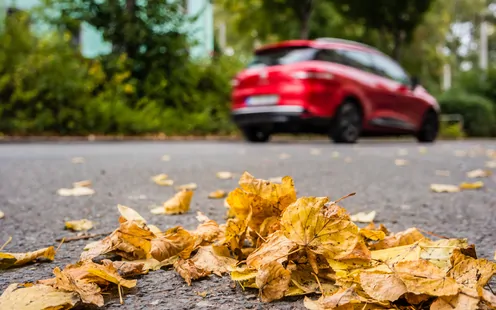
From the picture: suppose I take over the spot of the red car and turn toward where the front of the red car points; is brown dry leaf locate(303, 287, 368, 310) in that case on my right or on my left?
on my right

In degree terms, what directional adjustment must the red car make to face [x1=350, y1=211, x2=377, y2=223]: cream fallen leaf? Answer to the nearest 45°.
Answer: approximately 135° to its right

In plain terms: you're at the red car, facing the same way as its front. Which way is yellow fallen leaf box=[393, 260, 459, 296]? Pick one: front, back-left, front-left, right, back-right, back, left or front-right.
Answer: back-right

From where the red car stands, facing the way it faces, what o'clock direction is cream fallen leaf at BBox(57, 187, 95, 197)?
The cream fallen leaf is roughly at 5 o'clock from the red car.

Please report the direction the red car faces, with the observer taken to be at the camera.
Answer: facing away from the viewer and to the right of the viewer

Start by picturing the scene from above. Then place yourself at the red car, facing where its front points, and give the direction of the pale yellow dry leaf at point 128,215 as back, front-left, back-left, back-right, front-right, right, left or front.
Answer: back-right

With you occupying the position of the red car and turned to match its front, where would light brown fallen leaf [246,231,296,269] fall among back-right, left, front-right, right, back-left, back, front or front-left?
back-right

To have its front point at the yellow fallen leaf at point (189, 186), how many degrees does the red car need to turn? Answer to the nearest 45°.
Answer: approximately 135° to its right

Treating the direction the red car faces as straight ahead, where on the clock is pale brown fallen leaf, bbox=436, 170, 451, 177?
The pale brown fallen leaf is roughly at 4 o'clock from the red car.

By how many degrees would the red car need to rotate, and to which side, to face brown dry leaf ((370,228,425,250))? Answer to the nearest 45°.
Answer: approximately 135° to its right

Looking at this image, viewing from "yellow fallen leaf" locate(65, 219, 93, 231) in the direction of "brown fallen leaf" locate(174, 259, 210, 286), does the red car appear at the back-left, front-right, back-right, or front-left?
back-left
